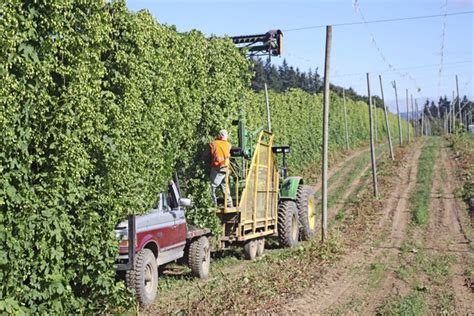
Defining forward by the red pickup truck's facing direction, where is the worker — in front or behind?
behind

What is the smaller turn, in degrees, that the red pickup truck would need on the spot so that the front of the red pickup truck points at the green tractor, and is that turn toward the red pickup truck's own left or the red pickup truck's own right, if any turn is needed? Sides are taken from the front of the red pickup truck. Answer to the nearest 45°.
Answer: approximately 180°

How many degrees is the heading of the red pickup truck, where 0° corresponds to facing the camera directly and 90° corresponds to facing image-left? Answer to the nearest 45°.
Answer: approximately 45°

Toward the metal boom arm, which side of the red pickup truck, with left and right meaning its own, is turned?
back
